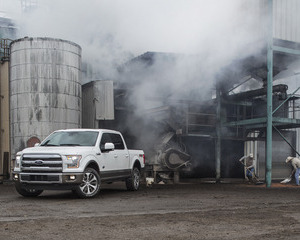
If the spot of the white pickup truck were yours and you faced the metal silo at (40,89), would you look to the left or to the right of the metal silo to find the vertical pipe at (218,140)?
right

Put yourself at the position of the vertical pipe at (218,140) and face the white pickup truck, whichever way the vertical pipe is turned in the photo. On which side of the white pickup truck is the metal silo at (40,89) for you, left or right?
right

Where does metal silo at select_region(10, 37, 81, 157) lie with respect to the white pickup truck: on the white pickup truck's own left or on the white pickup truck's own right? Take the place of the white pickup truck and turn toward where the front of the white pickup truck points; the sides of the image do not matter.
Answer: on the white pickup truck's own right

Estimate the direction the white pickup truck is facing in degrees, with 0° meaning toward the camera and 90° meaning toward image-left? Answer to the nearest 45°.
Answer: approximately 45°

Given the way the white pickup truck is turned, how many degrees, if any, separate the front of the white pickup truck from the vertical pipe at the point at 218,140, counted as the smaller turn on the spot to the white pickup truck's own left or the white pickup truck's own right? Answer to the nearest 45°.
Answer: approximately 180°

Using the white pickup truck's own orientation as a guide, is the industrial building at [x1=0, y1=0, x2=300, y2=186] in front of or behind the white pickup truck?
behind
